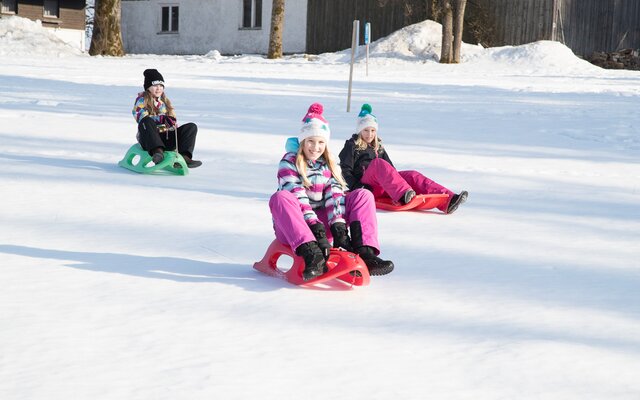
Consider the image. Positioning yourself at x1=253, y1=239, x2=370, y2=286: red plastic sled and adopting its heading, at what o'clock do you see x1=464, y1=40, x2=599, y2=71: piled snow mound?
The piled snow mound is roughly at 8 o'clock from the red plastic sled.

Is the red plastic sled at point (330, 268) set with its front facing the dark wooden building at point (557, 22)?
no

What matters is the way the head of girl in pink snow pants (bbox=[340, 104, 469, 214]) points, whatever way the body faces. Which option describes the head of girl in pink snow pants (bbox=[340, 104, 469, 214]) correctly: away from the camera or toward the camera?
toward the camera

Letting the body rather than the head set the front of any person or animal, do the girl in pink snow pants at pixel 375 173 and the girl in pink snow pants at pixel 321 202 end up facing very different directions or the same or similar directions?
same or similar directions

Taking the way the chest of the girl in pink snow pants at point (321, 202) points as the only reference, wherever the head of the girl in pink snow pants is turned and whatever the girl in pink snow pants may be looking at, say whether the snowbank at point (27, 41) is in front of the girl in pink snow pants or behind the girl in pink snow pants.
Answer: behind

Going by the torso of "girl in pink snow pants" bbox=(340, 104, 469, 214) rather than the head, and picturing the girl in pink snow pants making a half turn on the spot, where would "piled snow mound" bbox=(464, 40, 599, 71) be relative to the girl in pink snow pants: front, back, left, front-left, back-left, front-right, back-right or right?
front-right

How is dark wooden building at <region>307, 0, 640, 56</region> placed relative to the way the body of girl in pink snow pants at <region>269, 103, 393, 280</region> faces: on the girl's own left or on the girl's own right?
on the girl's own left

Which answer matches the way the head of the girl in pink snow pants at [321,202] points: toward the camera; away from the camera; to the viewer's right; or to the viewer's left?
toward the camera

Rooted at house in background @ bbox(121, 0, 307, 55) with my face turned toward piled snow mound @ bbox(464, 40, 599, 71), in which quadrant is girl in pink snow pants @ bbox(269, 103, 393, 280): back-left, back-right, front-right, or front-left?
front-right

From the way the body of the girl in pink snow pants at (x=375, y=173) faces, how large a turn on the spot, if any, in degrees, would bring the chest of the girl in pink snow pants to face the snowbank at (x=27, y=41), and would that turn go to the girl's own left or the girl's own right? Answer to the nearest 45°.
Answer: approximately 180°

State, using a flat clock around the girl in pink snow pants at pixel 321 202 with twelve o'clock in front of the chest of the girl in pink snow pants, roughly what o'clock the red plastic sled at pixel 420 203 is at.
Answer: The red plastic sled is roughly at 8 o'clock from the girl in pink snow pants.

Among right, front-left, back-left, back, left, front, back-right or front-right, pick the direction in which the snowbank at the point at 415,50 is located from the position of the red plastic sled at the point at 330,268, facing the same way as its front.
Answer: back-left

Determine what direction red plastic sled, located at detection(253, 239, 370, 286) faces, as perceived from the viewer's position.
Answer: facing the viewer and to the right of the viewer

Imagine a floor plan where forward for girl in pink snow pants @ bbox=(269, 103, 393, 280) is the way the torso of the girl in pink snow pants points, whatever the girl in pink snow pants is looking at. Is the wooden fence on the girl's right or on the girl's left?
on the girl's left

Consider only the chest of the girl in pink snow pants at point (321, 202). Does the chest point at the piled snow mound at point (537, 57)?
no

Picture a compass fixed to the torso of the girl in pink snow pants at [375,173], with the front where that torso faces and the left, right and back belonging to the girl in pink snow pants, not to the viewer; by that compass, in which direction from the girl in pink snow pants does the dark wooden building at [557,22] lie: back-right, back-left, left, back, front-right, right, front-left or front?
back-left

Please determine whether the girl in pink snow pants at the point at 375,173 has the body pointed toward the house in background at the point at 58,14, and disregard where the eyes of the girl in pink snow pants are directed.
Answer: no

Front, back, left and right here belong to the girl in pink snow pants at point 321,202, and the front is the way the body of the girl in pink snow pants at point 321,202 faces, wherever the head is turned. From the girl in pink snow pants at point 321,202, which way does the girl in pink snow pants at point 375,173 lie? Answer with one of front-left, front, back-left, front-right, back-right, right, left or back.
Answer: back-left
